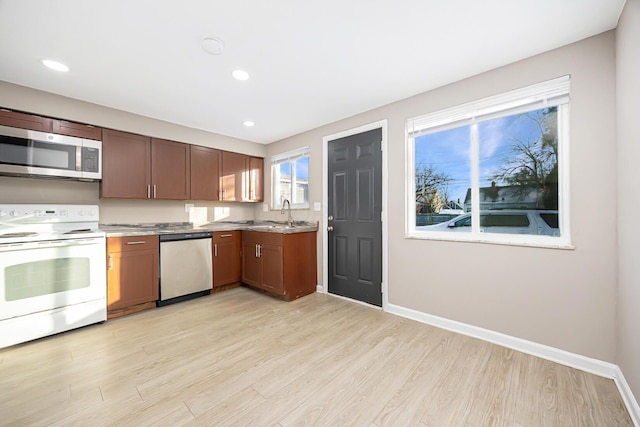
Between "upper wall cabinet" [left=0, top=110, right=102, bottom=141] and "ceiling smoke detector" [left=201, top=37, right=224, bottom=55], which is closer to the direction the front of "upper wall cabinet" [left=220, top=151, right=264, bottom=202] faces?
the ceiling smoke detector

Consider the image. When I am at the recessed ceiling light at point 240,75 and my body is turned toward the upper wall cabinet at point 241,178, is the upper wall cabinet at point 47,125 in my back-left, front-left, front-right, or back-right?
front-left

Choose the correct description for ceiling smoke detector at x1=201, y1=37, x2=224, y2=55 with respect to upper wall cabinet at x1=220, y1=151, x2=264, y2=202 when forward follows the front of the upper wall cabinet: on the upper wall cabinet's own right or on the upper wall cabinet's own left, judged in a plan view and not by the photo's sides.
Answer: on the upper wall cabinet's own right

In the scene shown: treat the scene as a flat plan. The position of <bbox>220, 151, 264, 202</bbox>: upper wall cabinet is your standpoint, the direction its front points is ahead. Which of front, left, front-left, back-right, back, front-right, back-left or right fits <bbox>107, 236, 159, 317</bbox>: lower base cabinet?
right

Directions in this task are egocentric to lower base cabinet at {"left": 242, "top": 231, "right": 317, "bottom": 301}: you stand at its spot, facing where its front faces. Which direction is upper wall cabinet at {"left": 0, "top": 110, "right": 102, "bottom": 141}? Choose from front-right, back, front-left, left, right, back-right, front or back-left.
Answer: front-right

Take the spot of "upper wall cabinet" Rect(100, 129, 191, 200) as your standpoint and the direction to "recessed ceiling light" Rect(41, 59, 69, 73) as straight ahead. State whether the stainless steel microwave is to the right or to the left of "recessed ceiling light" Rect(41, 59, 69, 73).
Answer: right

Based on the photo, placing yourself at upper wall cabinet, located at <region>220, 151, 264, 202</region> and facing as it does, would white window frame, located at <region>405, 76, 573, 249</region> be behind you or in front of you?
in front

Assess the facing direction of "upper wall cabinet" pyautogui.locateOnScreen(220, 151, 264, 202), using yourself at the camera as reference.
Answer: facing the viewer and to the right of the viewer

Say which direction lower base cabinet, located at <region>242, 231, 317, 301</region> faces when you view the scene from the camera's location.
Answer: facing the viewer and to the left of the viewer

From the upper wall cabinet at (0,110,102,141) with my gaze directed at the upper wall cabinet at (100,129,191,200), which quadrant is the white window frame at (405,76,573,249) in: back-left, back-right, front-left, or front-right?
front-right

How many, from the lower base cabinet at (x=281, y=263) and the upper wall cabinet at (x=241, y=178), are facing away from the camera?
0

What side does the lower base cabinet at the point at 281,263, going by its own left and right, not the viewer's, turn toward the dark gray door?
left
